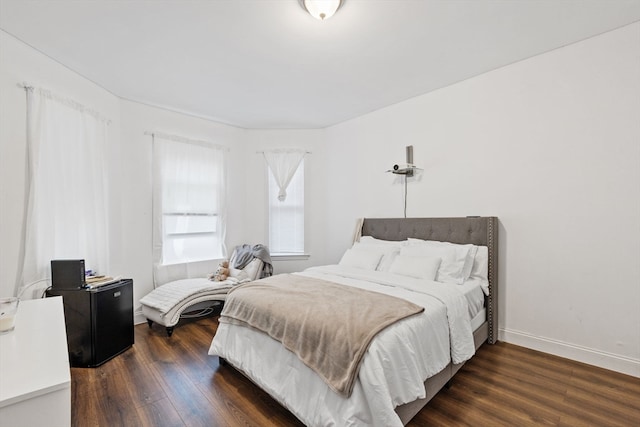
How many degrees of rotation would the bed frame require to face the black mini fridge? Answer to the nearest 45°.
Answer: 0° — it already faces it

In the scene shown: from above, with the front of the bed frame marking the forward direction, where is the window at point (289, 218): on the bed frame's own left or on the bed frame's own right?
on the bed frame's own right

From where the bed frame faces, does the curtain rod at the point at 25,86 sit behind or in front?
in front

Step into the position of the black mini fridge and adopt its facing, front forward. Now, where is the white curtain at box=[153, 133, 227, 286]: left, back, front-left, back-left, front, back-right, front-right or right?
left

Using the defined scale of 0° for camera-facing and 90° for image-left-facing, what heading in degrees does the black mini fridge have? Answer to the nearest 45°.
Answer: approximately 315°

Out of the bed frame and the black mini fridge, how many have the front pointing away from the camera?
0

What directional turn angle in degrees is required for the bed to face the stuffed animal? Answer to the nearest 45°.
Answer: approximately 90° to its right

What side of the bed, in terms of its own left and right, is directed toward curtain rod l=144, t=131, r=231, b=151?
right

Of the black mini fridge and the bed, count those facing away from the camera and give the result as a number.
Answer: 0
